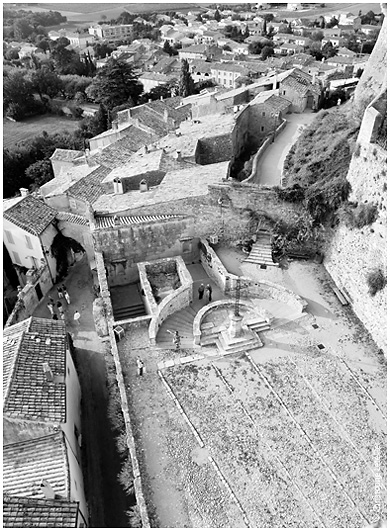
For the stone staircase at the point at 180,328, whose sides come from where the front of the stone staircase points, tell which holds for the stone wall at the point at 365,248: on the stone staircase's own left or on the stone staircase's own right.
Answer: on the stone staircase's own left

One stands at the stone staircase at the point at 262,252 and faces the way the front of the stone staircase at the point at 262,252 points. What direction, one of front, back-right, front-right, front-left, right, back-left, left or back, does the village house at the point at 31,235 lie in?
right

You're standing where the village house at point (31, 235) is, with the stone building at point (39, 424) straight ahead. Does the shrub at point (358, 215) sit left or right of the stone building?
left

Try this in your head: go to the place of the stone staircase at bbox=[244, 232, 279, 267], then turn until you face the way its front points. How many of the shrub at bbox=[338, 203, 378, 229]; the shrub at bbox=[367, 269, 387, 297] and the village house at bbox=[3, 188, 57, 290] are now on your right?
1

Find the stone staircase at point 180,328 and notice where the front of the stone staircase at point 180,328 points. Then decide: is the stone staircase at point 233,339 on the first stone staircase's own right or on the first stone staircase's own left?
on the first stone staircase's own left

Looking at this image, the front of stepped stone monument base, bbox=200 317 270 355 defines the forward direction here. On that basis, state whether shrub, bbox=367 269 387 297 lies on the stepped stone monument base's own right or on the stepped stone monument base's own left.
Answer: on the stepped stone monument base's own left

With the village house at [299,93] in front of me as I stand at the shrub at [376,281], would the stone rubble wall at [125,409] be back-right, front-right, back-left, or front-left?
back-left

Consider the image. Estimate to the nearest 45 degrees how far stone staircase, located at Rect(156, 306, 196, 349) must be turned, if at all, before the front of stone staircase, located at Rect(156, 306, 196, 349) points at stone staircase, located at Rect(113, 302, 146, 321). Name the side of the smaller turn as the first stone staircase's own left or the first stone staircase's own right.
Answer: approximately 135° to the first stone staircase's own right

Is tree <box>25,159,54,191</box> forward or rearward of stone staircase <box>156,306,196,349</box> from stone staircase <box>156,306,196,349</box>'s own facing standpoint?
rearward

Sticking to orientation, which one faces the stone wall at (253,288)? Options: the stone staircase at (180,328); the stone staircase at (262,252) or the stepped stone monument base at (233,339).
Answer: the stone staircase at (262,252)

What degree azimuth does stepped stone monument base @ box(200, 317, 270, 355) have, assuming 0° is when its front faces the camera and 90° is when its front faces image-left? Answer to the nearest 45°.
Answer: approximately 0°
